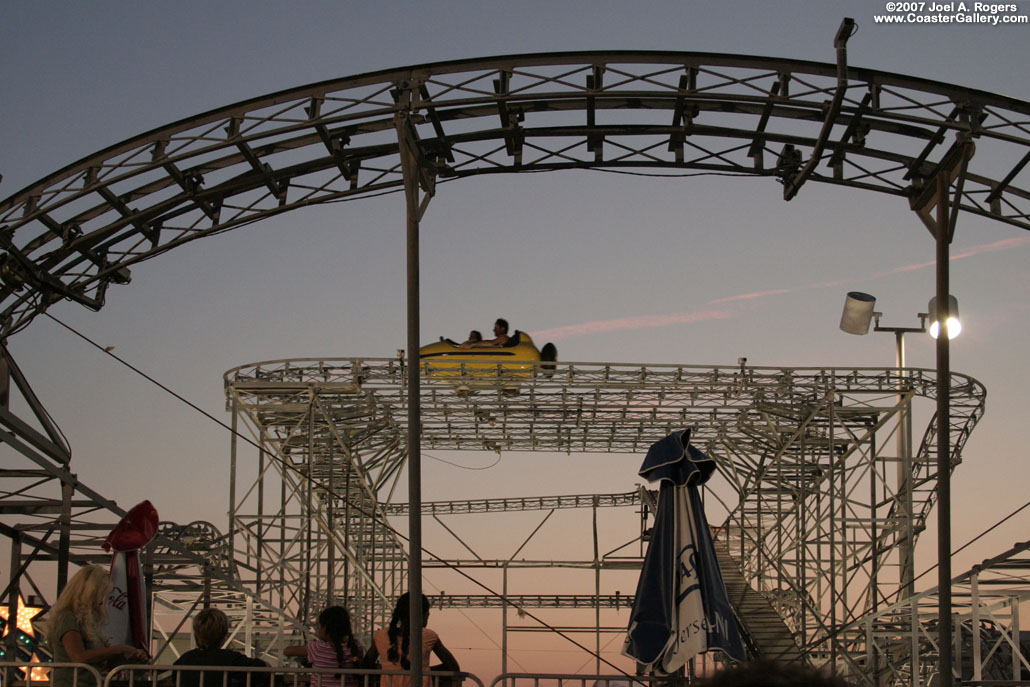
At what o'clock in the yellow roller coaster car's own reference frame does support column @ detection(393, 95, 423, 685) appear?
The support column is roughly at 9 o'clock from the yellow roller coaster car.

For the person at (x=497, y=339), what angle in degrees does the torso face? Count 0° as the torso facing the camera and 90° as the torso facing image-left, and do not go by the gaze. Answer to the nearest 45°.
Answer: approximately 90°

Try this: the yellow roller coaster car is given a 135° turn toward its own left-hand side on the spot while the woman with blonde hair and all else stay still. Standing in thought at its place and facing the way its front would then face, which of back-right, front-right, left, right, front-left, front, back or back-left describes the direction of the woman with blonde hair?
front-right

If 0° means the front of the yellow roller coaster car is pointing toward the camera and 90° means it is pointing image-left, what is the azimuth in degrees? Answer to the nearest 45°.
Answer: approximately 90°

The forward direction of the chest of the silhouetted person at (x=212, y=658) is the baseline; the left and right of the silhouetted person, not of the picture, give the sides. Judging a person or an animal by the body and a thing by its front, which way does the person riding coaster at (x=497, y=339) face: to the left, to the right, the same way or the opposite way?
to the left

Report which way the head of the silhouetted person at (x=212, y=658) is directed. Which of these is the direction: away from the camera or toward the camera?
away from the camera

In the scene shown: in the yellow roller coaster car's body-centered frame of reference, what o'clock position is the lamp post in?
The lamp post is roughly at 6 o'clock from the yellow roller coaster car.

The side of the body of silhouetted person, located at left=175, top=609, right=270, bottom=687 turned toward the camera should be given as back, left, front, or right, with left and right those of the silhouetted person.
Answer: back

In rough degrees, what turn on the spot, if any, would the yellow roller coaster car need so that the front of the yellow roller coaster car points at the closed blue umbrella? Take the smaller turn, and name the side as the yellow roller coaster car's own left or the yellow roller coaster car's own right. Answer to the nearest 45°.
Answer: approximately 90° to the yellow roller coaster car's own left

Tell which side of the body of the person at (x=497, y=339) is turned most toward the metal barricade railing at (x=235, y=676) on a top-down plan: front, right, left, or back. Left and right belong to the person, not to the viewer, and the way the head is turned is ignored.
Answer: left
